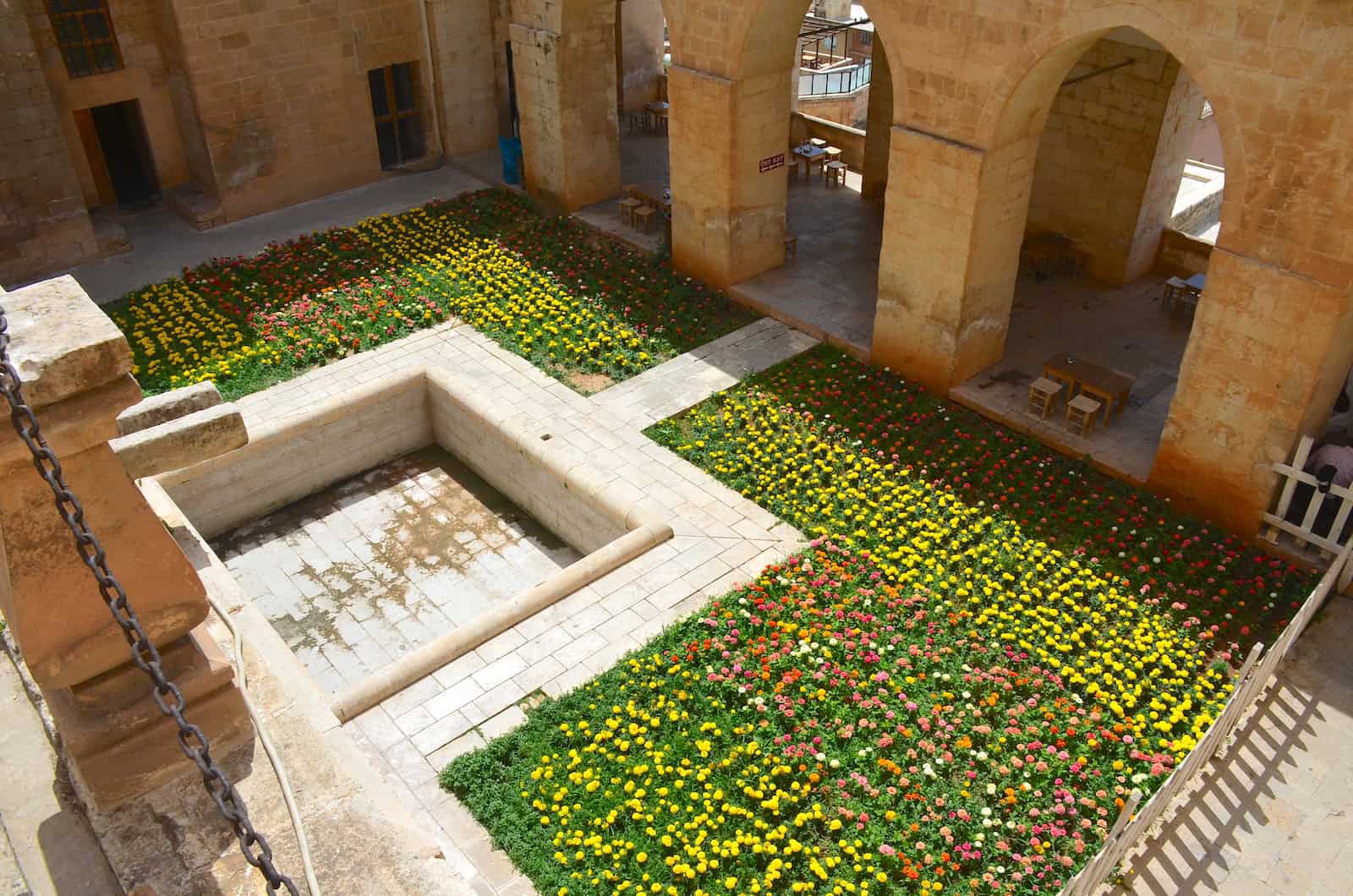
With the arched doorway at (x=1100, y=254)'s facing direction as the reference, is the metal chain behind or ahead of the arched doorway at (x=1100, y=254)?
ahead

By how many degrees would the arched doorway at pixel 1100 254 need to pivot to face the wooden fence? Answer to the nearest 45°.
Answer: approximately 90° to its left

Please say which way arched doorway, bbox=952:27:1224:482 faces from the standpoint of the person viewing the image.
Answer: facing the viewer and to the left of the viewer

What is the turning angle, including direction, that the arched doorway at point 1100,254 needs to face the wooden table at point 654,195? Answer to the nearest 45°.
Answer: approximately 45° to its right

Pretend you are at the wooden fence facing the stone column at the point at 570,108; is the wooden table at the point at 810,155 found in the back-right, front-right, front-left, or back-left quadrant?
front-right

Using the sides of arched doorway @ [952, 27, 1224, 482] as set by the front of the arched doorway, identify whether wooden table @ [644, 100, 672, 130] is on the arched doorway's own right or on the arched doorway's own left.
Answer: on the arched doorway's own right

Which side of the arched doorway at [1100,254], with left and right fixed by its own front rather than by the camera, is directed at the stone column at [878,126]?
right

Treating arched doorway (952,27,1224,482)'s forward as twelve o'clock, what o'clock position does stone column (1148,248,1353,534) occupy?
The stone column is roughly at 10 o'clock from the arched doorway.

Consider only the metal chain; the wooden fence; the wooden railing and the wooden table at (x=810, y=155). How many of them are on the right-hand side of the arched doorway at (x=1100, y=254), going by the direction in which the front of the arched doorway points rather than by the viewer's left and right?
1

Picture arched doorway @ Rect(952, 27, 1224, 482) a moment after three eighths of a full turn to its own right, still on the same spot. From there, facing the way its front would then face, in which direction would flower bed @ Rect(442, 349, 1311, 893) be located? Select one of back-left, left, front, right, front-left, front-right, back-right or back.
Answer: back

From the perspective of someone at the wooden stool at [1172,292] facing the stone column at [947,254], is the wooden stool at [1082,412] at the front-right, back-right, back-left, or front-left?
front-left

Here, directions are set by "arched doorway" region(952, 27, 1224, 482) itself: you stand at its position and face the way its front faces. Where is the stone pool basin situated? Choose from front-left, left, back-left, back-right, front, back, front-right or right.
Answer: front

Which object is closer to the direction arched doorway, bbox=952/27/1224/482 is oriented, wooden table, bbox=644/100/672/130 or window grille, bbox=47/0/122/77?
the window grille

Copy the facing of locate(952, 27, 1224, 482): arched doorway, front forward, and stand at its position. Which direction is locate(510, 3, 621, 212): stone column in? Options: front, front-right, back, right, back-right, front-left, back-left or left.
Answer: front-right

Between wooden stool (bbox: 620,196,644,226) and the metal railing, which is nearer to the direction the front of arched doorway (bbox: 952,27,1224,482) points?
the wooden stool

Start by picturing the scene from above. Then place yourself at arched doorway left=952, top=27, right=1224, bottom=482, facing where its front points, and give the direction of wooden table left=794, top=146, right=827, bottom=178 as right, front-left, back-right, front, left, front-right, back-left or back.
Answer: right

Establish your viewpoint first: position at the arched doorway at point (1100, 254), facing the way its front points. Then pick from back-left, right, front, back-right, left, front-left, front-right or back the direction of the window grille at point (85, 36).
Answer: front-right

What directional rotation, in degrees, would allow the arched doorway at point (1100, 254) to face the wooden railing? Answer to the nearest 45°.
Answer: approximately 45° to its left
